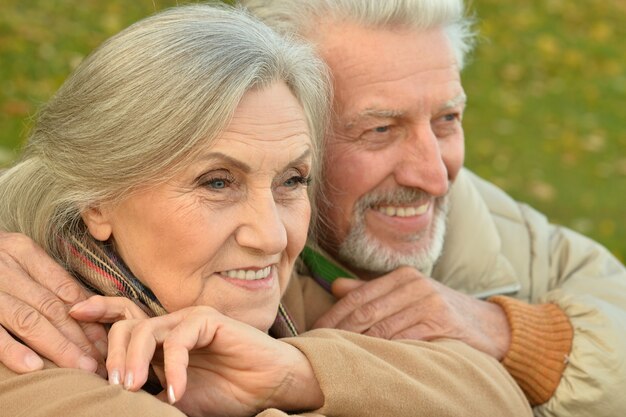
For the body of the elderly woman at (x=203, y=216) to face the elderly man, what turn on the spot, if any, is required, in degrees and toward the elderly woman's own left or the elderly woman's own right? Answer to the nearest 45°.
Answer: approximately 90° to the elderly woman's own left

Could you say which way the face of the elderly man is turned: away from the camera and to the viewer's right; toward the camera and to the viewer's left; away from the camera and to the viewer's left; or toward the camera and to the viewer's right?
toward the camera and to the viewer's right

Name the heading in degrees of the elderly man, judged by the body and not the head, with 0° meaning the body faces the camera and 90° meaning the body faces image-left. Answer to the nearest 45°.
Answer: approximately 315°

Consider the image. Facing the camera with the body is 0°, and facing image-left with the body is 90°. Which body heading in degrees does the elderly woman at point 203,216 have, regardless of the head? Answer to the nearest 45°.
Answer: approximately 315°

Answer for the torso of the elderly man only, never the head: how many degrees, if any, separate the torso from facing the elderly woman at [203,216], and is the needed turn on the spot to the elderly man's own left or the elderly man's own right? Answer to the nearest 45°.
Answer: approximately 90° to the elderly man's own right

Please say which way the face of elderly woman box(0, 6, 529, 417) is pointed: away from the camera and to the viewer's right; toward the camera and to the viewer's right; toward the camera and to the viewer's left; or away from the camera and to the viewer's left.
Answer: toward the camera and to the viewer's right
